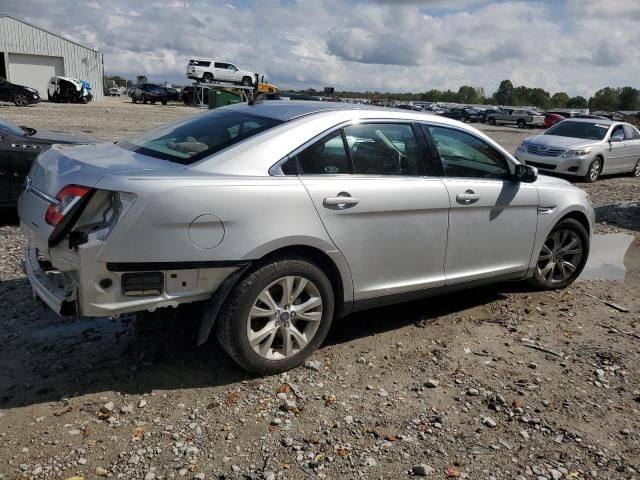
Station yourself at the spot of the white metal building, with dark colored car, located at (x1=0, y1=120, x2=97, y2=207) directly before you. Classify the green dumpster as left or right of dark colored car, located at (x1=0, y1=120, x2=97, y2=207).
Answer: left

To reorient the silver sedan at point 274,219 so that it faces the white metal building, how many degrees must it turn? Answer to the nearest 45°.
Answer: approximately 90° to its left

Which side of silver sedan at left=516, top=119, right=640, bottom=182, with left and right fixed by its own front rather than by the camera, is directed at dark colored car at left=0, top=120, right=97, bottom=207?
front

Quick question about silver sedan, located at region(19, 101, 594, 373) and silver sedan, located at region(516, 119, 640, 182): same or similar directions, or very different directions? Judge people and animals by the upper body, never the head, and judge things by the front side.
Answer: very different directions

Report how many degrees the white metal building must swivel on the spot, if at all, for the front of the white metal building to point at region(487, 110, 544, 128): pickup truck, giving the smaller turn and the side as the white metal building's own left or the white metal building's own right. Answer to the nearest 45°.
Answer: approximately 90° to the white metal building's own left

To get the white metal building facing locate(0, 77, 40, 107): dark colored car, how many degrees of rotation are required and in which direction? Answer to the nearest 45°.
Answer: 0° — it already faces it

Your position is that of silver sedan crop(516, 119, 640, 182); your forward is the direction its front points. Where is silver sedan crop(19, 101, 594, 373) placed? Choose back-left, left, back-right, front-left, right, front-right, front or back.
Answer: front-left

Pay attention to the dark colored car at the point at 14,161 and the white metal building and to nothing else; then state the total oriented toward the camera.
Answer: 1

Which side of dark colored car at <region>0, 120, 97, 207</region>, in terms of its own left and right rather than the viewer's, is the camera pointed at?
right

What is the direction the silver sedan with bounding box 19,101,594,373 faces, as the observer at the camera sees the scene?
facing away from the viewer and to the right of the viewer

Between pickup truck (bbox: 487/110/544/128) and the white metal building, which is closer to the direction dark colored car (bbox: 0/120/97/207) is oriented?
the pickup truck

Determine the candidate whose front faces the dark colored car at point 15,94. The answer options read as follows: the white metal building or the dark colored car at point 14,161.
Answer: the white metal building

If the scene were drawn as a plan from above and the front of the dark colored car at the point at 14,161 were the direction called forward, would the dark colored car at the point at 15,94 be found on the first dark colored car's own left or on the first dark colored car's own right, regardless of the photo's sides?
on the first dark colored car's own left

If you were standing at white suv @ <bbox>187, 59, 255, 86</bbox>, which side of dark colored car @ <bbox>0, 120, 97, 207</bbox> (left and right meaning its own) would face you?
left
